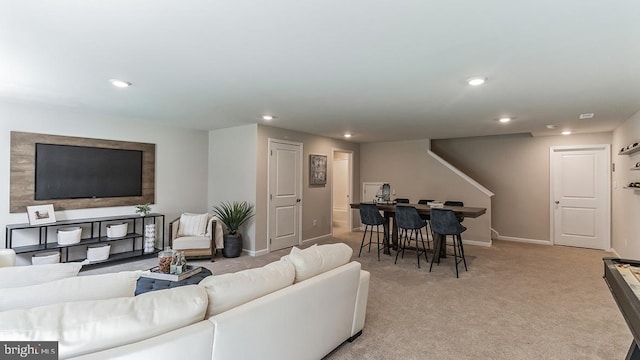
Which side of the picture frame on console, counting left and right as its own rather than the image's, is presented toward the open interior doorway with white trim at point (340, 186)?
left

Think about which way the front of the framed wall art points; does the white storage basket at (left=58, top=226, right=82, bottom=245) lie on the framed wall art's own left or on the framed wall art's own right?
on the framed wall art's own right

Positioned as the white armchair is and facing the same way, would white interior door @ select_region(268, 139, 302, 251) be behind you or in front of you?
behind

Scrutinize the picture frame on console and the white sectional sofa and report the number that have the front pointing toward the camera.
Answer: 1

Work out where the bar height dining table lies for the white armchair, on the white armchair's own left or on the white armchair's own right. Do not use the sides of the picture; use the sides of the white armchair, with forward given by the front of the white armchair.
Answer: on the white armchair's own left

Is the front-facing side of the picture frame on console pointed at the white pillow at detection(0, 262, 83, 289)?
yes

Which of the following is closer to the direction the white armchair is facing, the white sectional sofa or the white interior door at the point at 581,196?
the white sectional sofa

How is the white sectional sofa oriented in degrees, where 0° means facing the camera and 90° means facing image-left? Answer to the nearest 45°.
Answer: approximately 135°

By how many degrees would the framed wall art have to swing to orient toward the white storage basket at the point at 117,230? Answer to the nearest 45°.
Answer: approximately 90° to its right

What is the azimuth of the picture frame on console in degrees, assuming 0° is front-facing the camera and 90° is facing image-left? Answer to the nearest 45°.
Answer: approximately 0°

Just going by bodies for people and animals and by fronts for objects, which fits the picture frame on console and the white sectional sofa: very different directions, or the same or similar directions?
very different directions

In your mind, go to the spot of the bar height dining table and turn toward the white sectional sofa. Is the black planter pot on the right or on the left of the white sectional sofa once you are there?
right
